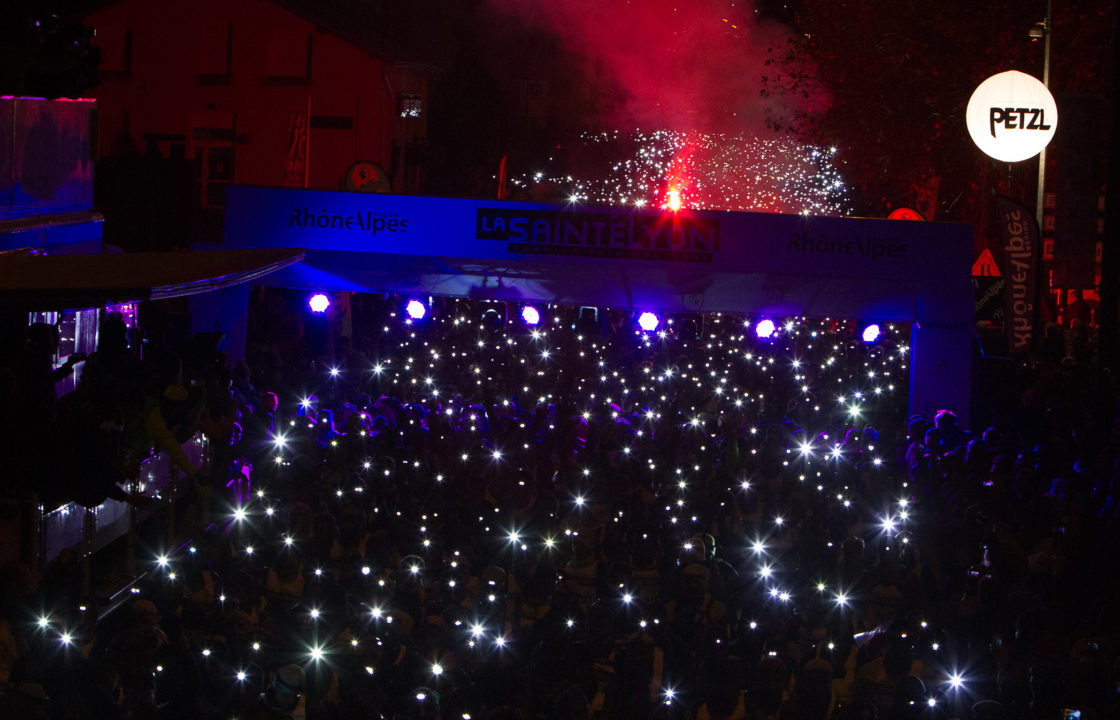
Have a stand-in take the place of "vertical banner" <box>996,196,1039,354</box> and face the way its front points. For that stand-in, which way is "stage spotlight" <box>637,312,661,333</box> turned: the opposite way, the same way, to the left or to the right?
the same way

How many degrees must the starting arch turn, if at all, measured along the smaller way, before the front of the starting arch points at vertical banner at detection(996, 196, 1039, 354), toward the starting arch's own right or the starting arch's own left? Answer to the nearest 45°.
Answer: approximately 90° to the starting arch's own left

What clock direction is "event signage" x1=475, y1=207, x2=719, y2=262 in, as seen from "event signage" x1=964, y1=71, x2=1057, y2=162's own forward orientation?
"event signage" x1=475, y1=207, x2=719, y2=262 is roughly at 2 o'clock from "event signage" x1=964, y1=71, x2=1057, y2=162.

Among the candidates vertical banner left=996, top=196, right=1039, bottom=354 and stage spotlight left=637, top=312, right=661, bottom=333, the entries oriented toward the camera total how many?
2

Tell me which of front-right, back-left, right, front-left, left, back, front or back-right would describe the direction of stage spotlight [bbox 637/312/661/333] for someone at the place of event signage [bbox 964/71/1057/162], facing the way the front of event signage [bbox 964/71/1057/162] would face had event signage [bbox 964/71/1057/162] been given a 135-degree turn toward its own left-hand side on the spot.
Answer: back-left

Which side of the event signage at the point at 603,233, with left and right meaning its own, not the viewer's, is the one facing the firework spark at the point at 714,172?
back

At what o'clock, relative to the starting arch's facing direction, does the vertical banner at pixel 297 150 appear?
The vertical banner is roughly at 5 o'clock from the starting arch.

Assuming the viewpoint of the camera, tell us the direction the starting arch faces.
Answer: facing the viewer

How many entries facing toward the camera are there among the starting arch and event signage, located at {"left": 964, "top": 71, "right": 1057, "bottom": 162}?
2

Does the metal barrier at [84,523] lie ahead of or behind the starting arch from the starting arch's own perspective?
ahead

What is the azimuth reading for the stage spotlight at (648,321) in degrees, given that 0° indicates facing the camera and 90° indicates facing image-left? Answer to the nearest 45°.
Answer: approximately 0°

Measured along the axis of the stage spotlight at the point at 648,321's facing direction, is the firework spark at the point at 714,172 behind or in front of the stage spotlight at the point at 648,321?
behind

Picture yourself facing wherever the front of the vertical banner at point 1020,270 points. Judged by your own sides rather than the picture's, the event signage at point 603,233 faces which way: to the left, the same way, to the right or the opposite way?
the same way
